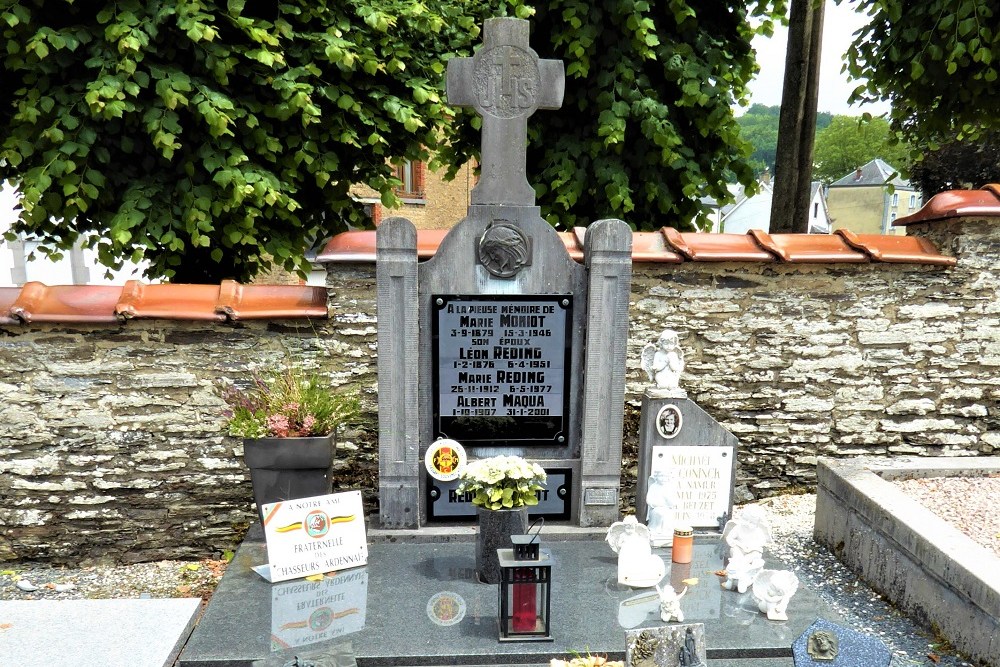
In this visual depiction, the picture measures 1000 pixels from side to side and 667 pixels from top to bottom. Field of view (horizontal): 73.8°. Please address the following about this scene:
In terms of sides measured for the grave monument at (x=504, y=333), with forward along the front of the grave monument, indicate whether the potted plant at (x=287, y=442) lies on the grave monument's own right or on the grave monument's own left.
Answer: on the grave monument's own right

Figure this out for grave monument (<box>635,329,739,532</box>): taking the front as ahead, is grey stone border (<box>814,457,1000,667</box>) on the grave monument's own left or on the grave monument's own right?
on the grave monument's own left

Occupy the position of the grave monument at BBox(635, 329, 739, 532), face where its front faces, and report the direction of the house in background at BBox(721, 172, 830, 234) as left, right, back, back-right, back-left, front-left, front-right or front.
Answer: back

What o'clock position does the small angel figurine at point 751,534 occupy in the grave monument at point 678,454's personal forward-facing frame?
The small angel figurine is roughly at 11 o'clock from the grave monument.

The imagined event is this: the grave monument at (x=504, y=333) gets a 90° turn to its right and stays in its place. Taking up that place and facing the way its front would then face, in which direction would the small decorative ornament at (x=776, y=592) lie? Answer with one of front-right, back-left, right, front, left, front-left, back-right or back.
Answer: back-left

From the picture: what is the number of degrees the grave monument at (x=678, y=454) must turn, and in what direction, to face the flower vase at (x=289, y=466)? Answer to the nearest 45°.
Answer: approximately 90° to its right

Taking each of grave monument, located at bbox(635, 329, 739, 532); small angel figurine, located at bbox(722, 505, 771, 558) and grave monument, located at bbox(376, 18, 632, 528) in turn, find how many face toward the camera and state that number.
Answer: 3

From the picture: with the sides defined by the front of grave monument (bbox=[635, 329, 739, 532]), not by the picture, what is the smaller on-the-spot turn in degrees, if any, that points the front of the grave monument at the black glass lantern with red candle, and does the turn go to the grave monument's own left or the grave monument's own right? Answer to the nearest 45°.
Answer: approximately 45° to the grave monument's own right

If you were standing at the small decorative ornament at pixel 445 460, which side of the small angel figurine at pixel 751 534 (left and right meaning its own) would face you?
right

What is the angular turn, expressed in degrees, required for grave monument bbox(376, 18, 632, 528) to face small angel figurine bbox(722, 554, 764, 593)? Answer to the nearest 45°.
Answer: approximately 45° to its left

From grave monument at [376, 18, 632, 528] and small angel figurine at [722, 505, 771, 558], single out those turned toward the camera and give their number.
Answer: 2

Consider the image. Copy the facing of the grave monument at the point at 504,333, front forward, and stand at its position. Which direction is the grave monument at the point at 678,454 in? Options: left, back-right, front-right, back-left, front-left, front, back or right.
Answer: left

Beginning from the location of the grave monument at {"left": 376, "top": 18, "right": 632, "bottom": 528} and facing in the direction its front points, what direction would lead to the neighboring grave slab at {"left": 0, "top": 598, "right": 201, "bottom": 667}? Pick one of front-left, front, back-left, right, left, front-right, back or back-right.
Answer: front-right
